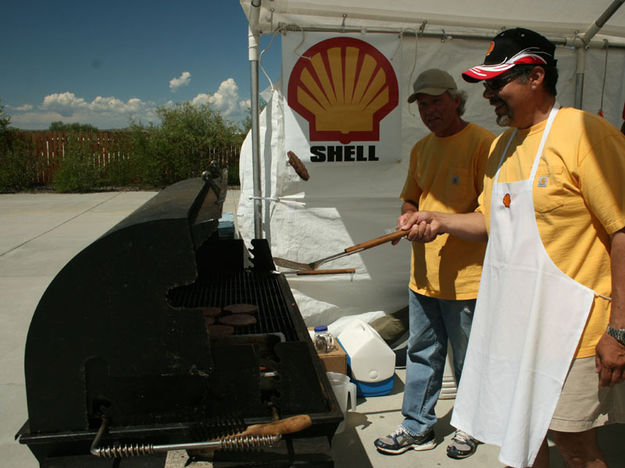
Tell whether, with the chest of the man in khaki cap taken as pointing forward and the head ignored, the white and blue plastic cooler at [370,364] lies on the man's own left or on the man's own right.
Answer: on the man's own right

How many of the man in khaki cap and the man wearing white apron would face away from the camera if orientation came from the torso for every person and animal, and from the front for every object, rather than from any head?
0

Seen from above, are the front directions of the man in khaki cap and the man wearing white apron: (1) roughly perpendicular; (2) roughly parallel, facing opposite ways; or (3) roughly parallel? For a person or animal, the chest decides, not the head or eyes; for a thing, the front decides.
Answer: roughly parallel

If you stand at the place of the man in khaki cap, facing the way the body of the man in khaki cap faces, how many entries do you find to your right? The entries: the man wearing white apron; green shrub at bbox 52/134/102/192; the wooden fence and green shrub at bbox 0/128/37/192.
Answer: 3

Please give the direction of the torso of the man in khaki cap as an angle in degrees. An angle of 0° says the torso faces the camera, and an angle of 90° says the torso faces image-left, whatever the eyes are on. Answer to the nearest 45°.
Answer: approximately 45°

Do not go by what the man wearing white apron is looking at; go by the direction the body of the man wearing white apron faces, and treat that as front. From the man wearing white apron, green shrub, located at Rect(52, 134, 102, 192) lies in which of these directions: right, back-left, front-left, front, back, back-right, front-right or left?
right

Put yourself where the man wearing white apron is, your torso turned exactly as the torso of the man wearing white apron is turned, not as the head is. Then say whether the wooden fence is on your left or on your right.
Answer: on your right

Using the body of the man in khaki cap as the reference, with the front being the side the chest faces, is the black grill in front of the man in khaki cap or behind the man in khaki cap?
in front

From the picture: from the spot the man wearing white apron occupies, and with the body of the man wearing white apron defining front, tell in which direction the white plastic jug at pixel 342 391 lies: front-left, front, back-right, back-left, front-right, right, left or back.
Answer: right

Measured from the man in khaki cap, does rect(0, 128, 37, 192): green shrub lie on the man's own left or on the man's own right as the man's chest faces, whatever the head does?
on the man's own right

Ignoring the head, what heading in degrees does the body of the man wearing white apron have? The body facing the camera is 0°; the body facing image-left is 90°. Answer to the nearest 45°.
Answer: approximately 45°

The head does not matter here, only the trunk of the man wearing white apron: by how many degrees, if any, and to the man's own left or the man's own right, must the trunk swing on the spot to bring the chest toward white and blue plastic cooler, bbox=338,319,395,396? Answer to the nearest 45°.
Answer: approximately 90° to the man's own right
